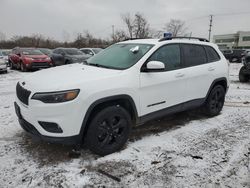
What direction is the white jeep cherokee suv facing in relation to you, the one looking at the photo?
facing the viewer and to the left of the viewer

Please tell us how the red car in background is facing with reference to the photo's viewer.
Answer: facing the viewer and to the right of the viewer

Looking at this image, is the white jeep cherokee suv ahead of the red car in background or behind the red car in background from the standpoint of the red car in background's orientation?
ahead

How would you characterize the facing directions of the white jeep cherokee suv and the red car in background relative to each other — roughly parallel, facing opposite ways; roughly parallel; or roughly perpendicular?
roughly perpendicular

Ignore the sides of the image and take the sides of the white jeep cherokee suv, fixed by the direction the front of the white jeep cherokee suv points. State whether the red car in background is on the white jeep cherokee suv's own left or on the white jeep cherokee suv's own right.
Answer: on the white jeep cherokee suv's own right

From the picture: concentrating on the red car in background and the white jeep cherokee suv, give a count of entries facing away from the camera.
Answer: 0
